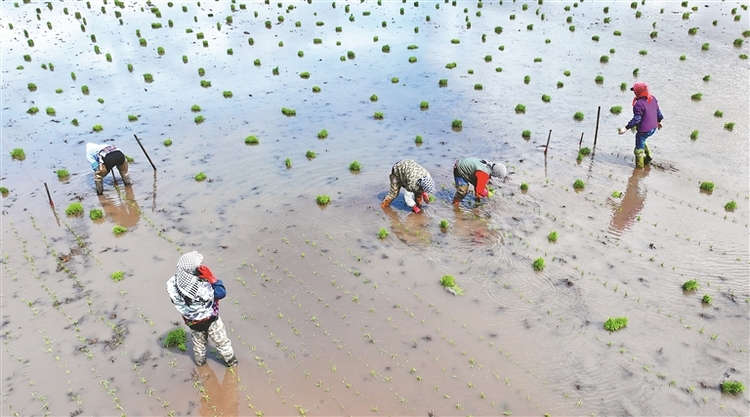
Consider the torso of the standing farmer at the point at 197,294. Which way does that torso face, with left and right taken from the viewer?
facing away from the viewer and to the right of the viewer

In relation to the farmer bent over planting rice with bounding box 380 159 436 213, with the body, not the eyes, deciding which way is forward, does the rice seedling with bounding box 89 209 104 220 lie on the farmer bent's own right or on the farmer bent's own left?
on the farmer bent's own right

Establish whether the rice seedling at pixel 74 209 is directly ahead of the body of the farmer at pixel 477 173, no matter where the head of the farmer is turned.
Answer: no

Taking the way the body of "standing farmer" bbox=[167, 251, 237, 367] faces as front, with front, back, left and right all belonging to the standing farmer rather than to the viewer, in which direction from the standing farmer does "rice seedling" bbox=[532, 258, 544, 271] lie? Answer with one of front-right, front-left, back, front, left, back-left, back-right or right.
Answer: front-right

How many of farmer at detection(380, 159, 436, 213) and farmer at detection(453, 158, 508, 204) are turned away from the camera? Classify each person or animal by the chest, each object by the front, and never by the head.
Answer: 0

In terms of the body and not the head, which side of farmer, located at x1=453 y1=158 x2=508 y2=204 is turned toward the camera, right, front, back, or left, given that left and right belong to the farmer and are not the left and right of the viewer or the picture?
right

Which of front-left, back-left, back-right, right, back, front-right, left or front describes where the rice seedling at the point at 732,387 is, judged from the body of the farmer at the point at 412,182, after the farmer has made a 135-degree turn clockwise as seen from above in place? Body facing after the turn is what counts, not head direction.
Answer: back-left

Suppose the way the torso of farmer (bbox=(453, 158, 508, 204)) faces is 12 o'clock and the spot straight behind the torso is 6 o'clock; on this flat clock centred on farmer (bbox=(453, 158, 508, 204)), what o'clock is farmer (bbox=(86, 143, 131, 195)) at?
farmer (bbox=(86, 143, 131, 195)) is roughly at 6 o'clock from farmer (bbox=(453, 158, 508, 204)).

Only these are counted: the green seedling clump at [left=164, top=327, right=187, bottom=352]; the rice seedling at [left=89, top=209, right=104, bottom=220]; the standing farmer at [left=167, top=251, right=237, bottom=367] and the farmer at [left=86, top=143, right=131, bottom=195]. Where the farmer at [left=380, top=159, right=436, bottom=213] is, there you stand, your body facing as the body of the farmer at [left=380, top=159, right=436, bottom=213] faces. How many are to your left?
0

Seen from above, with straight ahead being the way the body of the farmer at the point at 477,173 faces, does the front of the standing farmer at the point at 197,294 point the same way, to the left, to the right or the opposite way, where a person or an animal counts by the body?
to the left

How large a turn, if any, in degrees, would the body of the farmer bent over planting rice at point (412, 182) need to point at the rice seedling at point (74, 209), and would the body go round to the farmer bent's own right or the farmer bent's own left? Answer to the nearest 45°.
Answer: approximately 135° to the farmer bent's own right

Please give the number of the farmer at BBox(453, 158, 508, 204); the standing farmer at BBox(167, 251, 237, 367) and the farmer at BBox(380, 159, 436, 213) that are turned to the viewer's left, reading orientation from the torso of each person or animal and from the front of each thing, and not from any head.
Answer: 0

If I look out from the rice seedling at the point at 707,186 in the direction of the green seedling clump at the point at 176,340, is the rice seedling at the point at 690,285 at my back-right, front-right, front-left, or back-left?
front-left

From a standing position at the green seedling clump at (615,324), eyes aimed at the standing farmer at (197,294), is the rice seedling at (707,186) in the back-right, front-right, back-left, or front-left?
back-right

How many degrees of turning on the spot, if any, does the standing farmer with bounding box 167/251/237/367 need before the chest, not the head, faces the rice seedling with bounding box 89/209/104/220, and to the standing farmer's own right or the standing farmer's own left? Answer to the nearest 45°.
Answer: approximately 45° to the standing farmer's own left

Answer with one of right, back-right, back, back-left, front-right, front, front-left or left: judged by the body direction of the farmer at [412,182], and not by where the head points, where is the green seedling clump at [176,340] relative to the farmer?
right

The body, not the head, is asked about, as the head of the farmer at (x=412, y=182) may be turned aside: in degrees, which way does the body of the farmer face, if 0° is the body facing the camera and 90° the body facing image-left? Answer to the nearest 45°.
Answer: approximately 315°

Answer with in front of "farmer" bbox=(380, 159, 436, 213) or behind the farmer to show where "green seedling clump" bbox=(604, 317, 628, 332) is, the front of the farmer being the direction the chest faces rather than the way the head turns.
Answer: in front

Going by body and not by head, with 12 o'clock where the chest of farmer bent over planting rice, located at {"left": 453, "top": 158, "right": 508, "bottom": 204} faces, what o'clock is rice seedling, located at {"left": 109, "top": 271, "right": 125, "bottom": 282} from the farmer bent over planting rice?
The rice seedling is roughly at 5 o'clock from the farmer bent over planting rice.

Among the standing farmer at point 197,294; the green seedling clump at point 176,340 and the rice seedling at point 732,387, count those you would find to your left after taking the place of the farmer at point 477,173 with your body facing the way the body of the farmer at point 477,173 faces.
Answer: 0

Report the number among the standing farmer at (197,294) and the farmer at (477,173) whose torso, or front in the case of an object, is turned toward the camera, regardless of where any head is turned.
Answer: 0
